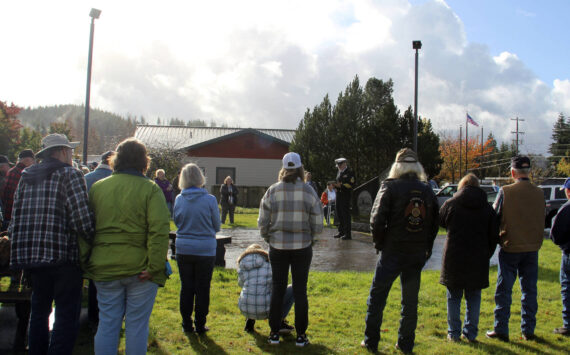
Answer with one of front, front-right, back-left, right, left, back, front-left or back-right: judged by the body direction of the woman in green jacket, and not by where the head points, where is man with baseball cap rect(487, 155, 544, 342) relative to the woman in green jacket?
right

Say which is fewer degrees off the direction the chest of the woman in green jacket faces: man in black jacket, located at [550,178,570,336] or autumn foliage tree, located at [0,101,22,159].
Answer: the autumn foliage tree

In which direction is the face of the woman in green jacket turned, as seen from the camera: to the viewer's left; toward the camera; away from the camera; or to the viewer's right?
away from the camera

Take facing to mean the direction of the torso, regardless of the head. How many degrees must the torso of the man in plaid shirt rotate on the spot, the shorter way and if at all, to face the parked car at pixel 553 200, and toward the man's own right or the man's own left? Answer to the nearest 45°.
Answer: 0° — they already face it

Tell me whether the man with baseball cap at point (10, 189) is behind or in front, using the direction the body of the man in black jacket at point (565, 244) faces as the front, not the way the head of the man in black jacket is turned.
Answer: in front

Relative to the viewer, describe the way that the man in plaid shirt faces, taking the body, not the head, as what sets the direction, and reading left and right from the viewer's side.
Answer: facing away from the viewer and to the right of the viewer

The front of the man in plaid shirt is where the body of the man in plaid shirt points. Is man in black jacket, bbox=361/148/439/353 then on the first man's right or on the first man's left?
on the first man's right

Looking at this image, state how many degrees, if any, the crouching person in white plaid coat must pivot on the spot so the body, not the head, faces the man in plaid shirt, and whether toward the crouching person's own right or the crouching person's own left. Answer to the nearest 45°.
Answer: approximately 135° to the crouching person's own left

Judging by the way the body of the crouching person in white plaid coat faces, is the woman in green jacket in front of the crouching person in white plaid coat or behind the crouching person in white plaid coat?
behind

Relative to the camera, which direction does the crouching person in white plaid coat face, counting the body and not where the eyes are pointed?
away from the camera

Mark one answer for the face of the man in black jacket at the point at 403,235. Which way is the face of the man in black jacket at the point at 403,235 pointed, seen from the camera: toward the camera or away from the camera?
away from the camera

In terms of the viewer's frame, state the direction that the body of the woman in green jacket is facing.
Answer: away from the camera

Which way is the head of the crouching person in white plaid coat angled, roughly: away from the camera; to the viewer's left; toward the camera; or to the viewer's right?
away from the camera
